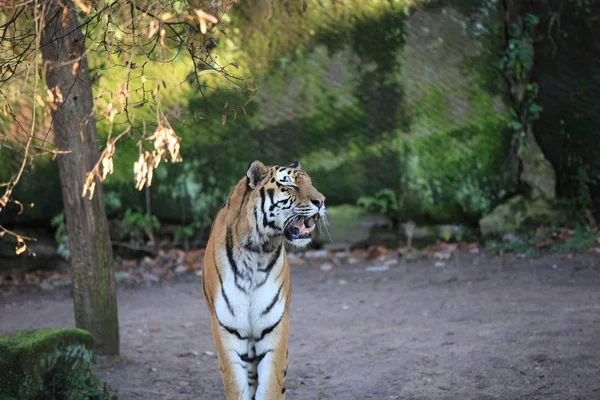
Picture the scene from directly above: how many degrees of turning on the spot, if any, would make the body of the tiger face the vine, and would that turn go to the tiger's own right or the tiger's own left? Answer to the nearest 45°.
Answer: approximately 135° to the tiger's own left

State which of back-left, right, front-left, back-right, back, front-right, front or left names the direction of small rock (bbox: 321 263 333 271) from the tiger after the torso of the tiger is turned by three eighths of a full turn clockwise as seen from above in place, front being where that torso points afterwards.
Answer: front-right

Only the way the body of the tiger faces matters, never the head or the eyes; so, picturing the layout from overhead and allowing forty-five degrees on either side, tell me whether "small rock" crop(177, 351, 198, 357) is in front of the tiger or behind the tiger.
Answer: behind

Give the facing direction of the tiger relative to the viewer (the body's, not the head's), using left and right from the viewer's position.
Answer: facing the viewer

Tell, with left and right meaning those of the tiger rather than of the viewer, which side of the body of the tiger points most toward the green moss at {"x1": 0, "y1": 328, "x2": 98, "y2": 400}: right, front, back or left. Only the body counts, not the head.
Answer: right

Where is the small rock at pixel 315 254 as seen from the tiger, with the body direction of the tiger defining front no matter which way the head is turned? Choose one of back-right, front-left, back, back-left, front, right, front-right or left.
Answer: back

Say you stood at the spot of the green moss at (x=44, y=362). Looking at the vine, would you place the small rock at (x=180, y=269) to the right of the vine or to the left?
left

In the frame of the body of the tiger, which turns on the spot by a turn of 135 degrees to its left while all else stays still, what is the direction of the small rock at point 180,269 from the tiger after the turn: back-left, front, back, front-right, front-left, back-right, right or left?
front-left

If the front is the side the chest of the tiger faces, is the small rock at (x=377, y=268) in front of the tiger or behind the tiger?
behind

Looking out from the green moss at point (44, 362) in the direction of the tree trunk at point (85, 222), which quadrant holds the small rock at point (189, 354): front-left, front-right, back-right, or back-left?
front-right

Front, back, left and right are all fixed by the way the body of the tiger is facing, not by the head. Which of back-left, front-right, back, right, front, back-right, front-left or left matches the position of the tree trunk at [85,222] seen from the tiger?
back-right
